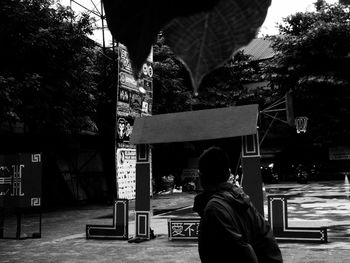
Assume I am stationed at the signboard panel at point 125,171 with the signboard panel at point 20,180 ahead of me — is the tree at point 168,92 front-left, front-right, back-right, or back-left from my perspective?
back-right

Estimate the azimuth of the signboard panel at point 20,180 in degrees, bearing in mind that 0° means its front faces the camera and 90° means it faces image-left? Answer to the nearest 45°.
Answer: approximately 0°

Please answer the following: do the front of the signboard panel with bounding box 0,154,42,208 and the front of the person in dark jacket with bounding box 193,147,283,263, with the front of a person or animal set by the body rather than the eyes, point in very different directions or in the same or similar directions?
very different directions

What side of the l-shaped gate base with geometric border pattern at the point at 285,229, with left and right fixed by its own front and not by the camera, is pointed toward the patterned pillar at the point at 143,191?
right

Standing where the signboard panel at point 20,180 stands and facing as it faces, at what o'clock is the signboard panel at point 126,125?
the signboard panel at point 126,125 is roughly at 8 o'clock from the signboard panel at point 20,180.

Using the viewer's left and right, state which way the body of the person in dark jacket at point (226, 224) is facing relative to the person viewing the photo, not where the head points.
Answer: facing away from the viewer and to the left of the viewer

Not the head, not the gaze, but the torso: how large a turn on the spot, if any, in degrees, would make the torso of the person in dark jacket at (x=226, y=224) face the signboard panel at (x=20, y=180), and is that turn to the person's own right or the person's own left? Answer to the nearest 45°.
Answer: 0° — they already face it

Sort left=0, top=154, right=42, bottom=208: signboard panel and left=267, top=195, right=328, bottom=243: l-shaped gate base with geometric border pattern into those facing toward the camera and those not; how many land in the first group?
2

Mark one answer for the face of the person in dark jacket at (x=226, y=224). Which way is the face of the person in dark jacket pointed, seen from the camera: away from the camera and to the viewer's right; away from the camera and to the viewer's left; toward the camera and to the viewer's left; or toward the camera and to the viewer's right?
away from the camera and to the viewer's left
